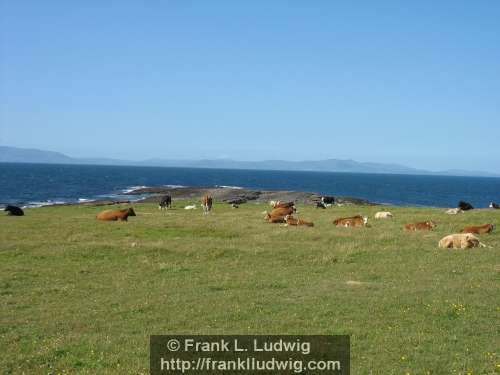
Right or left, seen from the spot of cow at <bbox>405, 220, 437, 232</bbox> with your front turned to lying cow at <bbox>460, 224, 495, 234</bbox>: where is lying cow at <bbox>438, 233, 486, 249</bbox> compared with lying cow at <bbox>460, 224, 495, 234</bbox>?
right

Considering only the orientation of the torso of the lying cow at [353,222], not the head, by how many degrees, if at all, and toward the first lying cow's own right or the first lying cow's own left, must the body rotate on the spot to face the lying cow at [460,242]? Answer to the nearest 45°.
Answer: approximately 45° to the first lying cow's own right

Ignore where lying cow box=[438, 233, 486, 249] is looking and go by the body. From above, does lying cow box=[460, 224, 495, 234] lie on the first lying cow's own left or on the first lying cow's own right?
on the first lying cow's own left

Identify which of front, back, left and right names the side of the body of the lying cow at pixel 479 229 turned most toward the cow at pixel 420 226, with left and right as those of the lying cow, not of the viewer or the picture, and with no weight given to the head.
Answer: back

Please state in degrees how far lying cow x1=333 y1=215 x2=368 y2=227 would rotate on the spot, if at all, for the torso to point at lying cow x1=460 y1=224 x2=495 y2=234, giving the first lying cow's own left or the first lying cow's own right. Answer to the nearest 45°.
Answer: approximately 45° to the first lying cow's own right

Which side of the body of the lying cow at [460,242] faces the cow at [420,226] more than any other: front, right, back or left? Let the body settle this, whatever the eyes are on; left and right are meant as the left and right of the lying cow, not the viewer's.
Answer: left

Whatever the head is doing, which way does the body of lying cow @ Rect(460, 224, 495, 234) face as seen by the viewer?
to the viewer's right

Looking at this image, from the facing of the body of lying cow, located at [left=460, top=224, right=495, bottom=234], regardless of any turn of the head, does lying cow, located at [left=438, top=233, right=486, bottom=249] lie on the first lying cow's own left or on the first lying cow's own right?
on the first lying cow's own right
